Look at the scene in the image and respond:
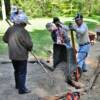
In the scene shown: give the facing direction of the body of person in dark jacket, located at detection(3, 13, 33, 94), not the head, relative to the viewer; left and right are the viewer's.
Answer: facing away from the viewer and to the right of the viewer
